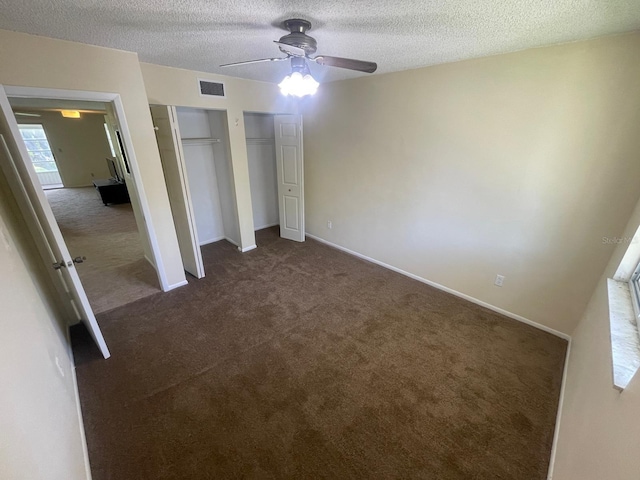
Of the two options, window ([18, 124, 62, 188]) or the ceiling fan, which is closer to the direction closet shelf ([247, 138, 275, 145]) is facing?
the ceiling fan

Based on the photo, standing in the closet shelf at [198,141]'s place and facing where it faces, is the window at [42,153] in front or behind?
behind

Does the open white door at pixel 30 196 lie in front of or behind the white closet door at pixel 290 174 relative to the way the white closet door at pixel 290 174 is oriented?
in front

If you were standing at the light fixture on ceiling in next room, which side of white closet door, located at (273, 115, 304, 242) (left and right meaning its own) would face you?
right

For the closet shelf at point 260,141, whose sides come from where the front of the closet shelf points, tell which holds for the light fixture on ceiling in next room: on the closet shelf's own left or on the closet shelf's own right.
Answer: on the closet shelf's own right

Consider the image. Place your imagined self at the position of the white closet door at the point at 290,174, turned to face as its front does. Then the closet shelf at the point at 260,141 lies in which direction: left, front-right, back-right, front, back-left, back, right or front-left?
right

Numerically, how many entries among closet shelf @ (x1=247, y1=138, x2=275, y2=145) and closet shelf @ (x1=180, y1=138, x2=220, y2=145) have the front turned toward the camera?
2

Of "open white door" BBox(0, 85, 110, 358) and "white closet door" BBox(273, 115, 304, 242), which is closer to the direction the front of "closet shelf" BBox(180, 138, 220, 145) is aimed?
the open white door

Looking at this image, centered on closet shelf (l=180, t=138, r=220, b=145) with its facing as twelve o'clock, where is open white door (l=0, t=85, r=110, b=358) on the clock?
The open white door is roughly at 1 o'clock from the closet shelf.

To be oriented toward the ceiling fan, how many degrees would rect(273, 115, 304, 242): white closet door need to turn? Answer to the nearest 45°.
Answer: approximately 45° to its left

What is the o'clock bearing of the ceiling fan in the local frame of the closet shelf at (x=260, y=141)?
The ceiling fan is roughly at 12 o'clock from the closet shelf.

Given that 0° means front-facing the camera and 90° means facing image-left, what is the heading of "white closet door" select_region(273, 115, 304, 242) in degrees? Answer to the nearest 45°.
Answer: approximately 45°

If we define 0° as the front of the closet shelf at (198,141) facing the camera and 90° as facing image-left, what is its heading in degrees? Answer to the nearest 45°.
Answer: approximately 0°

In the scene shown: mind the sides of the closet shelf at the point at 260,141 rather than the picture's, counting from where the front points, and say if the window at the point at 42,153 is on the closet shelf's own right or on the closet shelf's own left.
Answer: on the closet shelf's own right
